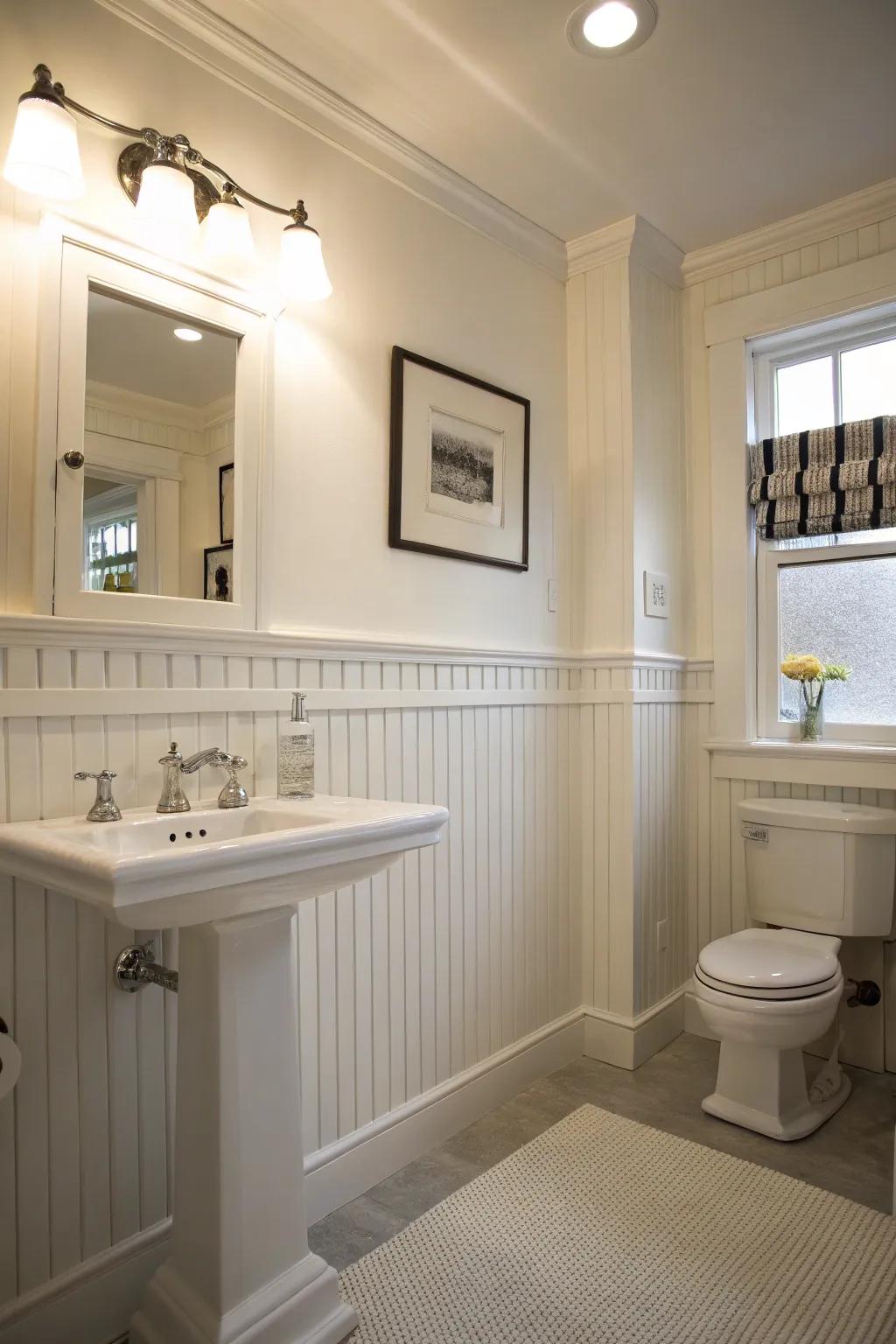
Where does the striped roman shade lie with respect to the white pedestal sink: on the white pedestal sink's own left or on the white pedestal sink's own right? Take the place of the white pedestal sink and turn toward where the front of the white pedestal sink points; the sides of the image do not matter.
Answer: on the white pedestal sink's own left

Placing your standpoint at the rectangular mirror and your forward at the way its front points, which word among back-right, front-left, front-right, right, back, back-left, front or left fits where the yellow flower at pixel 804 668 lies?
front-left

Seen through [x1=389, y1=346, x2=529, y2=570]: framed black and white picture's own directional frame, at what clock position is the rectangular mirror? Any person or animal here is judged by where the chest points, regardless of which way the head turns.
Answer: The rectangular mirror is roughly at 3 o'clock from the framed black and white picture.

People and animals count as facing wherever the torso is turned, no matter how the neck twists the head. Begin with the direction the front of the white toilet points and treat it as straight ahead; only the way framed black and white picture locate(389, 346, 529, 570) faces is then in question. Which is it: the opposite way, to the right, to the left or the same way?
to the left

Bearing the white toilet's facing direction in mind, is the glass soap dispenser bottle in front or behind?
in front

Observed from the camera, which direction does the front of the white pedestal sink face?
facing the viewer and to the right of the viewer

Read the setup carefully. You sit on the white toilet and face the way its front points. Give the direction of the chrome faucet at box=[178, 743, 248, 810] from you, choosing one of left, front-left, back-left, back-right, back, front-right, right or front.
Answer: front

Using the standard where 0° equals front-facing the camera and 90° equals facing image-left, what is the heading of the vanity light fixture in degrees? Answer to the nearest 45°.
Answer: approximately 315°

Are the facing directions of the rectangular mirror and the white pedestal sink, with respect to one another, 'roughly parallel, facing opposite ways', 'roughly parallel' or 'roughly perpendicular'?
roughly parallel

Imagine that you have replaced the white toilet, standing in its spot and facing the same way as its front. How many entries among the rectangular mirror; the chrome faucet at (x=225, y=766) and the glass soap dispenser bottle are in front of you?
3
